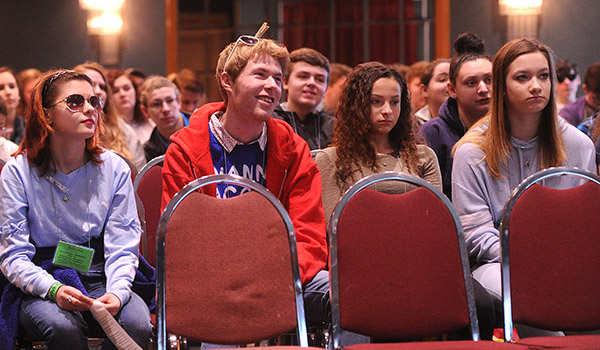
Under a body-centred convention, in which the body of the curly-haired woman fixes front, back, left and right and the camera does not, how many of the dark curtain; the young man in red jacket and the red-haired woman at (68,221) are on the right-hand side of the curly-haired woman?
2

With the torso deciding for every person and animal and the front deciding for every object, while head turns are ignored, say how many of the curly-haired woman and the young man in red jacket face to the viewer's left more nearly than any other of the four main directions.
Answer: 0

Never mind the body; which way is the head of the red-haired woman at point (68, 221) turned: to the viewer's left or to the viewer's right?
to the viewer's right

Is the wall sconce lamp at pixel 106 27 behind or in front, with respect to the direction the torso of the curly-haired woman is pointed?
behind

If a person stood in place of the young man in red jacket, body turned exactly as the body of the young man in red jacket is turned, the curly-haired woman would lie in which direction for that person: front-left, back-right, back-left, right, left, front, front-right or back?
left

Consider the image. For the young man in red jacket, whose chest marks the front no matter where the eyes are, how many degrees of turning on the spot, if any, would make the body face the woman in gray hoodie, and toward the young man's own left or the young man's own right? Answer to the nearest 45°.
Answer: approximately 45° to the young man's own left

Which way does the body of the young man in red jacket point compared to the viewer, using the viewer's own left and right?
facing the viewer and to the right of the viewer

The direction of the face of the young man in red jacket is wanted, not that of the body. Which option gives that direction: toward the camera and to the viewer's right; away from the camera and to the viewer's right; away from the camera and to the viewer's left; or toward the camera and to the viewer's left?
toward the camera and to the viewer's right

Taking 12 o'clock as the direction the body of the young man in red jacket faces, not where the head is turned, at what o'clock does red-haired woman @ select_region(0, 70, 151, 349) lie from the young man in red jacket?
The red-haired woman is roughly at 4 o'clock from the young man in red jacket.

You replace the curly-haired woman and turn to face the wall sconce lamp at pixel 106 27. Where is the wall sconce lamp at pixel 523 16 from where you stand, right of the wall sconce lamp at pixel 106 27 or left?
right

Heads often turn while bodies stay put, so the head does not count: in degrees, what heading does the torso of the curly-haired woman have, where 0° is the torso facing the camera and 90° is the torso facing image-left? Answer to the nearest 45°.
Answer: approximately 315°

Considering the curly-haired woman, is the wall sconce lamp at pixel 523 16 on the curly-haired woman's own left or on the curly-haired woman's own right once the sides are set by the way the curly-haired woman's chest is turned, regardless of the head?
on the curly-haired woman's own left

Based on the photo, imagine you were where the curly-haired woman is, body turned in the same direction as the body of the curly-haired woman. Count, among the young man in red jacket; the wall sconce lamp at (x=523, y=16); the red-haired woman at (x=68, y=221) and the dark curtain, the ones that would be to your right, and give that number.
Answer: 2

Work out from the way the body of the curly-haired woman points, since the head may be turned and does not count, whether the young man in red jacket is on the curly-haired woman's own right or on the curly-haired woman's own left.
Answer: on the curly-haired woman's own right
